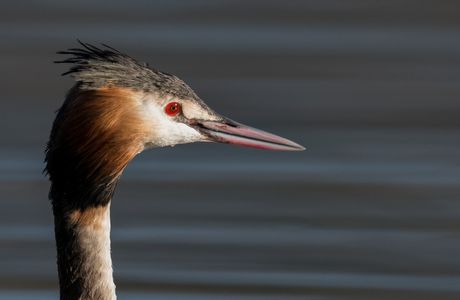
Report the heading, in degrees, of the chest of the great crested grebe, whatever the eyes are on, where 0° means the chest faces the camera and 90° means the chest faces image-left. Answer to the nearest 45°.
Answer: approximately 270°
